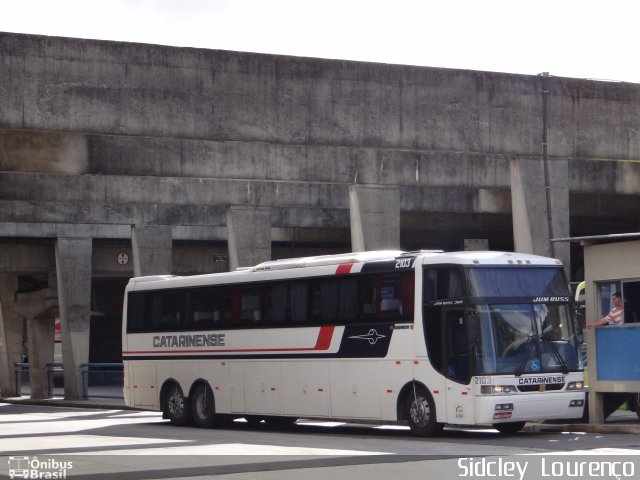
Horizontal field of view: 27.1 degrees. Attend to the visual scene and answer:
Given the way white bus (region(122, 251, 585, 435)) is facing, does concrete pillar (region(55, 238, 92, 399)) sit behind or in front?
behind

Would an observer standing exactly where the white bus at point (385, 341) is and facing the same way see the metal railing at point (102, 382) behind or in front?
behind

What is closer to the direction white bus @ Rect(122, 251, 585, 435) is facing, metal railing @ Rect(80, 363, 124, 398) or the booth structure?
the booth structure

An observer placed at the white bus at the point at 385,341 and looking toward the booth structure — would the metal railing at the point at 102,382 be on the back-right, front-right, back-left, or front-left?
back-left

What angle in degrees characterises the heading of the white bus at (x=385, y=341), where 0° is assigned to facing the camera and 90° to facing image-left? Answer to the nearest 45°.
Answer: approximately 315°

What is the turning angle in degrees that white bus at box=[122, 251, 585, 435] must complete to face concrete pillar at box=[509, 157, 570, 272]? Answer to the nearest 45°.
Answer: approximately 90° to its left

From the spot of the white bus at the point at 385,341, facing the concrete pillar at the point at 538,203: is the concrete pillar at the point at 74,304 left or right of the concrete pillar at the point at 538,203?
left
